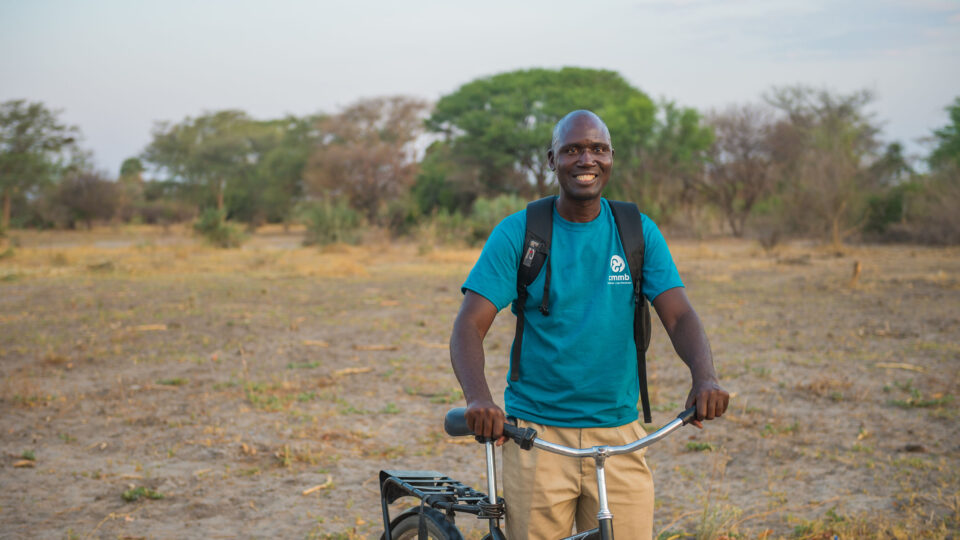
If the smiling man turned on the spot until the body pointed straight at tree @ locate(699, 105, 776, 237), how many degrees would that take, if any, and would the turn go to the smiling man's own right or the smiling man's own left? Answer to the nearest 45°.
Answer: approximately 180°

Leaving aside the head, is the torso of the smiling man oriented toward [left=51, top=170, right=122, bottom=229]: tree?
no

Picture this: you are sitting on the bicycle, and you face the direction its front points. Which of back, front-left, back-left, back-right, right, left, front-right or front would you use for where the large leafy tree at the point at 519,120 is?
back-left

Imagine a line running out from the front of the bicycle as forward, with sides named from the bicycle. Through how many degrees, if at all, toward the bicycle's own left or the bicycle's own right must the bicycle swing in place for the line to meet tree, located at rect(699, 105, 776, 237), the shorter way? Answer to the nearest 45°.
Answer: approximately 135° to the bicycle's own left

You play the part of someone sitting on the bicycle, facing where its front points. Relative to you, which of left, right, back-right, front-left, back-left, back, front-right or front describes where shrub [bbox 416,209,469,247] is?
back-left

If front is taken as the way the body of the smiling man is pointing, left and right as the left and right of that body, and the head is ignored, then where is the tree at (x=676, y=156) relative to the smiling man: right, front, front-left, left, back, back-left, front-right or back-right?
back

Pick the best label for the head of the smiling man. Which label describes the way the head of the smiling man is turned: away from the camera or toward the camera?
toward the camera

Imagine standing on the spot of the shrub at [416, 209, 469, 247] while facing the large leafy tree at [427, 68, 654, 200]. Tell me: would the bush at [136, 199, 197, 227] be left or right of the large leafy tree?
left

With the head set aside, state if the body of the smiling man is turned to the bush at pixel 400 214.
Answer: no

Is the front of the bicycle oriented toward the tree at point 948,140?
no

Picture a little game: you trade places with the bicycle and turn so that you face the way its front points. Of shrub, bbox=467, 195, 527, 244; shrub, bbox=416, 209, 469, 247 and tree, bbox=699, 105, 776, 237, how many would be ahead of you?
0

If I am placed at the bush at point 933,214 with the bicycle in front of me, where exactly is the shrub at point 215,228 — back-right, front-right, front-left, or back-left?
front-right

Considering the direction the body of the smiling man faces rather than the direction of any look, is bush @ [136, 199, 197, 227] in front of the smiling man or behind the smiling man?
behind

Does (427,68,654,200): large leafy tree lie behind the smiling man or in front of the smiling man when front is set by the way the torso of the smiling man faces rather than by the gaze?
behind

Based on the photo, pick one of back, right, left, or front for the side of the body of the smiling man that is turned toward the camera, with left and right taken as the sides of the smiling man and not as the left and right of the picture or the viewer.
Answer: front
